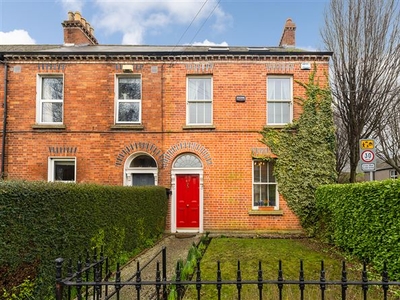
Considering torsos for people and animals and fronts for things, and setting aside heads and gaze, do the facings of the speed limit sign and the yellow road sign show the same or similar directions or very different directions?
same or similar directions

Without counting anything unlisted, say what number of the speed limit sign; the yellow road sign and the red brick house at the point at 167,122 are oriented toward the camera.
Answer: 3

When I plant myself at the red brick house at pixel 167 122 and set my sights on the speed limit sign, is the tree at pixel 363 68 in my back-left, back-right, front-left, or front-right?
front-left

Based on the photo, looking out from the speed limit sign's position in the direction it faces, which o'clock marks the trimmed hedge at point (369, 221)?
The trimmed hedge is roughly at 12 o'clock from the speed limit sign.

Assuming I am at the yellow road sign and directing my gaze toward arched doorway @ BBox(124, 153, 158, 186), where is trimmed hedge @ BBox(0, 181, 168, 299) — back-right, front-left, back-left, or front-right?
front-left

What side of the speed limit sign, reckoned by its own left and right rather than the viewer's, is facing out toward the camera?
front

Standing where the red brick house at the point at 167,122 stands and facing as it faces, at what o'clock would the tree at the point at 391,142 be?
The tree is roughly at 8 o'clock from the red brick house.

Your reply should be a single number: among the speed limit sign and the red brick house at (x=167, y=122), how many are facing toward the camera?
2

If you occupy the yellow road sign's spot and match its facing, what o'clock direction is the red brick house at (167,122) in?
The red brick house is roughly at 3 o'clock from the yellow road sign.

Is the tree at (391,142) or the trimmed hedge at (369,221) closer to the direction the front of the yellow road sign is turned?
the trimmed hedge

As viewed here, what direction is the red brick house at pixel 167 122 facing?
toward the camera

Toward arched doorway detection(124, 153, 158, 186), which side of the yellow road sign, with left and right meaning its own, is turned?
right

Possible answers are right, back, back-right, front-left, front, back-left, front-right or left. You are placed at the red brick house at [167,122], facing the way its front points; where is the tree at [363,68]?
left
